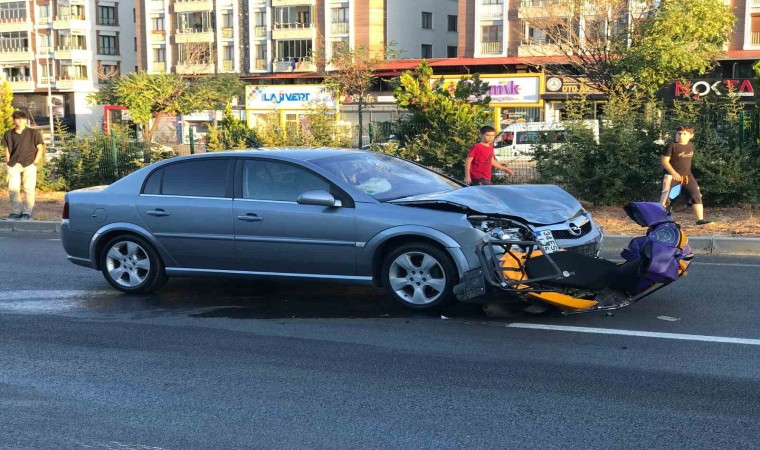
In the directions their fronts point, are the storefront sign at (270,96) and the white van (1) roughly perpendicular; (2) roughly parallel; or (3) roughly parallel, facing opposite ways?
roughly perpendicular

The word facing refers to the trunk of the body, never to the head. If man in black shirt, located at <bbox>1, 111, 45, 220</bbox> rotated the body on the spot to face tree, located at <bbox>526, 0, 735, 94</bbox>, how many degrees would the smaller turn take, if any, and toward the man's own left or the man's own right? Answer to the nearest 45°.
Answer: approximately 135° to the man's own left

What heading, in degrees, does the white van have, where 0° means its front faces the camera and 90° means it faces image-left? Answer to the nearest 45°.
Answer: approximately 90°

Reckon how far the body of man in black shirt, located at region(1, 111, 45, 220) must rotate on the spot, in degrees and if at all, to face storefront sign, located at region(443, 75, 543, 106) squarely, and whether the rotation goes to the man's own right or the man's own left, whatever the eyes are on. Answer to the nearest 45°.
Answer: approximately 135° to the man's own left

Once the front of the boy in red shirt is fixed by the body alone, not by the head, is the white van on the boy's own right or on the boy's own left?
on the boy's own left

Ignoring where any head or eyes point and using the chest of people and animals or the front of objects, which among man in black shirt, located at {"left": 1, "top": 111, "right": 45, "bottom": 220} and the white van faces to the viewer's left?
the white van

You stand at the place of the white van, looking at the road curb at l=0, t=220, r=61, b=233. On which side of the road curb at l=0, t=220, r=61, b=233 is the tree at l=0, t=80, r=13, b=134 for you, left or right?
right

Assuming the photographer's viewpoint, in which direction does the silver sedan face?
facing to the right of the viewer
